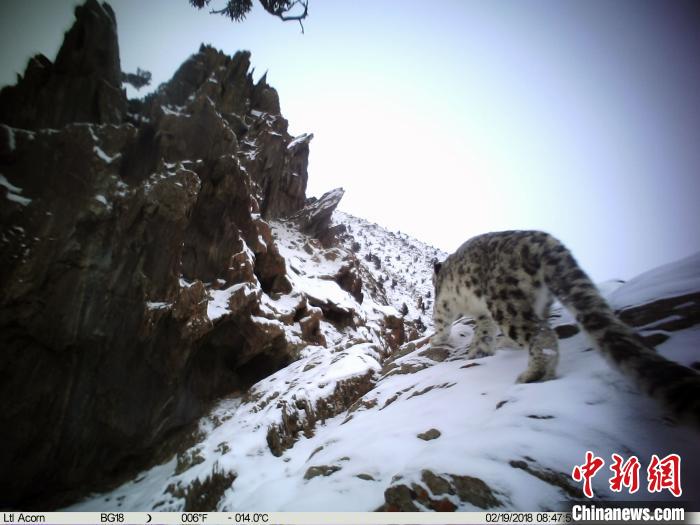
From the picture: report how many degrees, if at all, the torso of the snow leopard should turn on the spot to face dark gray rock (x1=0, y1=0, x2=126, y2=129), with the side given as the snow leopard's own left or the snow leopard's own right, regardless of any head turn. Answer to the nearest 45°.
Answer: approximately 45° to the snow leopard's own left

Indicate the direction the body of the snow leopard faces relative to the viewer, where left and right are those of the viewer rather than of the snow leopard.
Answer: facing away from the viewer and to the left of the viewer
